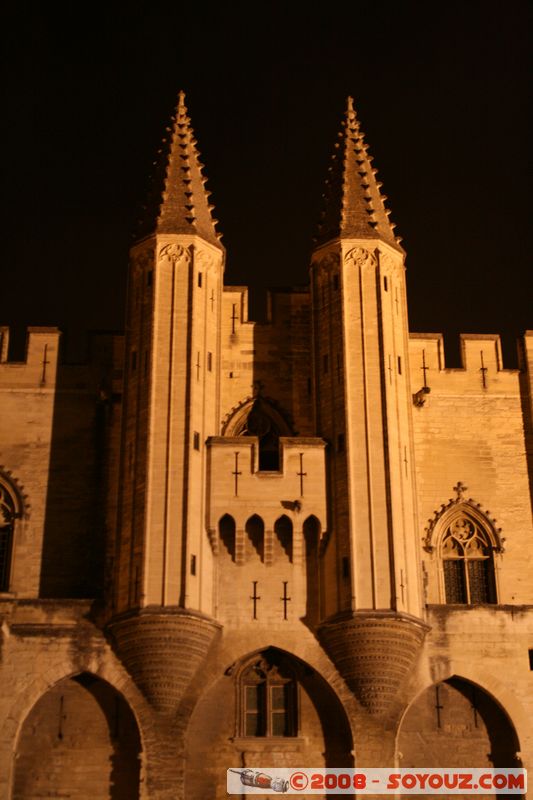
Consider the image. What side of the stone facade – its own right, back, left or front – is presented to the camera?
front
